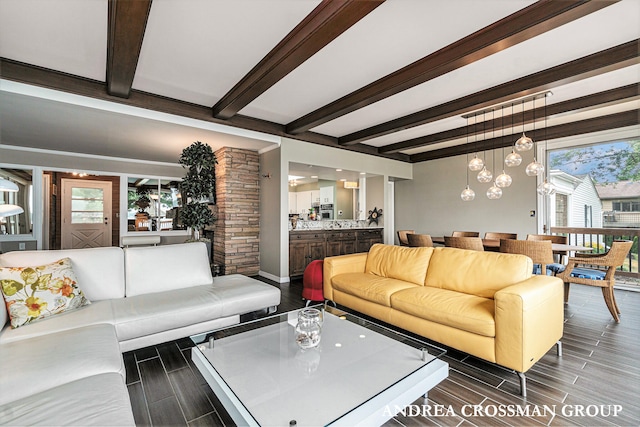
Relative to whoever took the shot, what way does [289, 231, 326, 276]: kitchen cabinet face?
facing the viewer

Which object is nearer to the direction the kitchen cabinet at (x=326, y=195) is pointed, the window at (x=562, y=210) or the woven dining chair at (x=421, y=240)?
the woven dining chair

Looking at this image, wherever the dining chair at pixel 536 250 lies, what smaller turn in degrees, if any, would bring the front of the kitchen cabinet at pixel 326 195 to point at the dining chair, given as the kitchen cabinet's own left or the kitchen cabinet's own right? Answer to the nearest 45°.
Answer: approximately 45° to the kitchen cabinet's own left

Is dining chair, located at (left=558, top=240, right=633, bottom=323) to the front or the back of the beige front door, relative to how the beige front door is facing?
to the front

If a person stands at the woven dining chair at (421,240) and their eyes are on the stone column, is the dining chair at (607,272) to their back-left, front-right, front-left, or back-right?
back-left

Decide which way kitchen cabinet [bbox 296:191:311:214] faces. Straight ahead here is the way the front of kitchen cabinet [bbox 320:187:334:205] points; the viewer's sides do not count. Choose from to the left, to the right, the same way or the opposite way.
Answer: the same way

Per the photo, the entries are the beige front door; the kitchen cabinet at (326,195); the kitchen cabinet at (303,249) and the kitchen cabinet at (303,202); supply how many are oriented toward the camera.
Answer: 4

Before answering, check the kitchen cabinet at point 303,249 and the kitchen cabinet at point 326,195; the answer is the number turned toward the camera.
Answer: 2

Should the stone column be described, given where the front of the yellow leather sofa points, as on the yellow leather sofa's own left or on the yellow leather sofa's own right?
on the yellow leather sofa's own right

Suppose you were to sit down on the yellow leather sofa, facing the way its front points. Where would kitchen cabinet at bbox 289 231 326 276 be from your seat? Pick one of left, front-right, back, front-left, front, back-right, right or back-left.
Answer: right

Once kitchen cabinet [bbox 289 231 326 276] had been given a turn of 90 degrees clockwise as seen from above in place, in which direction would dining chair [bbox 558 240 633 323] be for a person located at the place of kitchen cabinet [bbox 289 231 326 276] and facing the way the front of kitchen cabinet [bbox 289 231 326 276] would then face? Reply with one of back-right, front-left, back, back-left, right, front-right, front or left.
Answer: back-left

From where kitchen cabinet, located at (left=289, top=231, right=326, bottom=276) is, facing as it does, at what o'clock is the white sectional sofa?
The white sectional sofa is roughly at 1 o'clock from the kitchen cabinet.

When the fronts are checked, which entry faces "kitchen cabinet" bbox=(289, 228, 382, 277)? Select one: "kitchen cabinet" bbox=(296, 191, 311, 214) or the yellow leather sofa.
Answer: "kitchen cabinet" bbox=(296, 191, 311, 214)

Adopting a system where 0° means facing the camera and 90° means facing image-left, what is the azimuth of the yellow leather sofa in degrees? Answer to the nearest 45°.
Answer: approximately 45°

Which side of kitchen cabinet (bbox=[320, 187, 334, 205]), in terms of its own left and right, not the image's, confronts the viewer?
front

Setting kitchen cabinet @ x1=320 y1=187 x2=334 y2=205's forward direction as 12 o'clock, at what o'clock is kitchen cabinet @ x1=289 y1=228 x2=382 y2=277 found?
kitchen cabinet @ x1=289 y1=228 x2=382 y2=277 is roughly at 12 o'clock from kitchen cabinet @ x1=320 y1=187 x2=334 y2=205.
